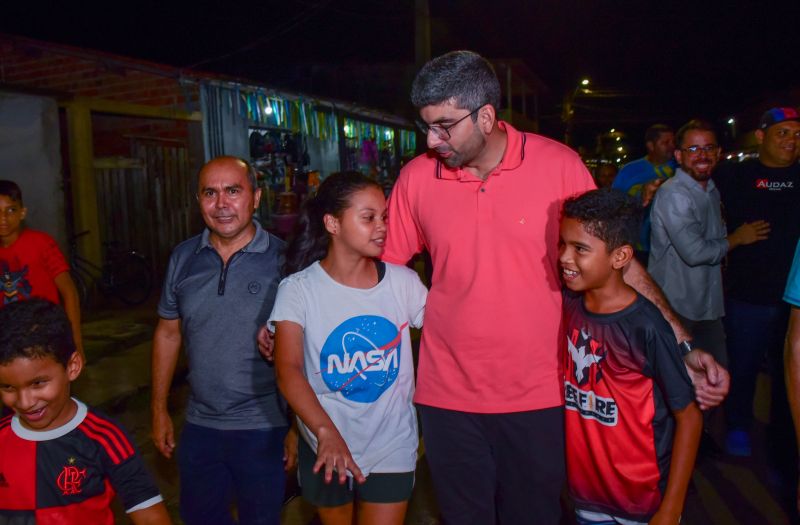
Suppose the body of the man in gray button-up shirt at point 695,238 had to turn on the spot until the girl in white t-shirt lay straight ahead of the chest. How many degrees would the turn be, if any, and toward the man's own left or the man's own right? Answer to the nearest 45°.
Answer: approximately 90° to the man's own right

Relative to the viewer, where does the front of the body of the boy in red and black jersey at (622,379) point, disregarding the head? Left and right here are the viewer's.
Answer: facing the viewer and to the left of the viewer

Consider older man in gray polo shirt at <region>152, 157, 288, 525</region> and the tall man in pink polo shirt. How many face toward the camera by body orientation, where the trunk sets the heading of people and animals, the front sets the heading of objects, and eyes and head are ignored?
2

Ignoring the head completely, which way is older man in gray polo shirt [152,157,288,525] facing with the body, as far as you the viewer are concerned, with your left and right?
facing the viewer

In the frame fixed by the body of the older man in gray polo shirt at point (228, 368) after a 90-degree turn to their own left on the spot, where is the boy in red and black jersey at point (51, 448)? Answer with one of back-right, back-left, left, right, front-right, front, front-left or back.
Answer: back-right

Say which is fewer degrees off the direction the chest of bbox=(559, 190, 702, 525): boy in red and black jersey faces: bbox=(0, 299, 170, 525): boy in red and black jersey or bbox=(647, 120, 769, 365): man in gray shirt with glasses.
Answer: the boy in red and black jersey

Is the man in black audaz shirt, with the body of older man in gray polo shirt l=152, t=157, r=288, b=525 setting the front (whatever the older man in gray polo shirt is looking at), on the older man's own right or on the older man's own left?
on the older man's own left

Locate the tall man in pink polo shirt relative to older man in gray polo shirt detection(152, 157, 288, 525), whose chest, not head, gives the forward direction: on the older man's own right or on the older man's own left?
on the older man's own left

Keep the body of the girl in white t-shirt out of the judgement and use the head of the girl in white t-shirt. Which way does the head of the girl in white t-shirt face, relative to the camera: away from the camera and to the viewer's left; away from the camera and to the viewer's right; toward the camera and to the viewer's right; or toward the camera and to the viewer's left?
toward the camera and to the viewer's right

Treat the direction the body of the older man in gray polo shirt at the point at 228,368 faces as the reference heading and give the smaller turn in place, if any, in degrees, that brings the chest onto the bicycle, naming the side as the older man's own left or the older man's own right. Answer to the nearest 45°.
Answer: approximately 180°

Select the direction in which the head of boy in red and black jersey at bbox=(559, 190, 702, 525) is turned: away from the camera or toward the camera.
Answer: toward the camera

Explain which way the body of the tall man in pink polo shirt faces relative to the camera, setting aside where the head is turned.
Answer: toward the camera

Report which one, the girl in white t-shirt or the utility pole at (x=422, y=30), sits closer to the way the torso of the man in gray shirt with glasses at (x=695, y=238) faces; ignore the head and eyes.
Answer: the girl in white t-shirt

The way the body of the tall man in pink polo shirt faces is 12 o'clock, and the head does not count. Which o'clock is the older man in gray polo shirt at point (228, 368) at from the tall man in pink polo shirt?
The older man in gray polo shirt is roughly at 3 o'clock from the tall man in pink polo shirt.

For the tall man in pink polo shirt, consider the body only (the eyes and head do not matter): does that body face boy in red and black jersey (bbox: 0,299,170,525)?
no
